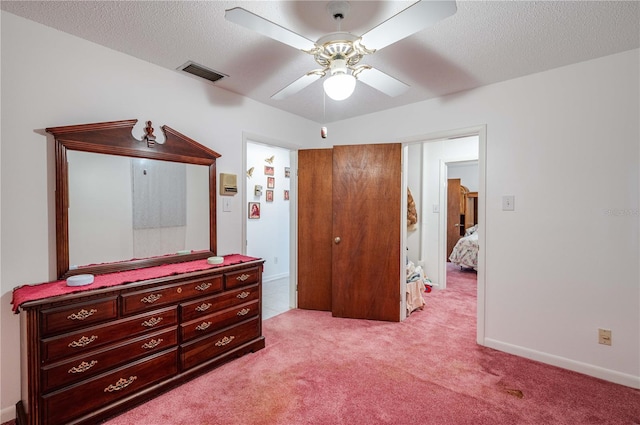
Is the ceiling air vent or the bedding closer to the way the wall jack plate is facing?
the ceiling air vent

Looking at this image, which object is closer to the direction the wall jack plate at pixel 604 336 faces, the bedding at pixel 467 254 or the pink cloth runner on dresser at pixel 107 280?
the pink cloth runner on dresser

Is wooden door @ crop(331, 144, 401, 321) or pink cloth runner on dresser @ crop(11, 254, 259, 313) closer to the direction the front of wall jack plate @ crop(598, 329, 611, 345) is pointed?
the pink cloth runner on dresser
